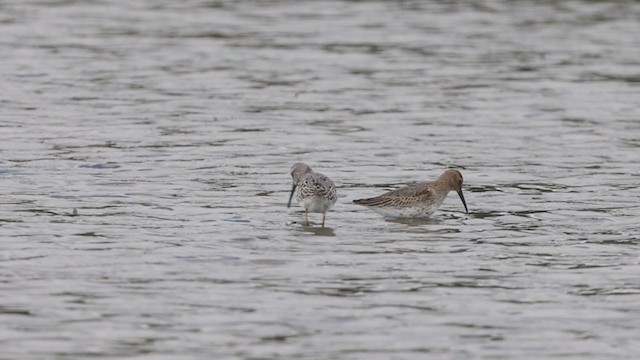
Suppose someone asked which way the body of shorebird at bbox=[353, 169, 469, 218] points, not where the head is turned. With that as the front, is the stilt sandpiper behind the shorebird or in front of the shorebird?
behind

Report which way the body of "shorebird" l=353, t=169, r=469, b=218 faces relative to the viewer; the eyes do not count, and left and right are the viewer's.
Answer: facing to the right of the viewer
